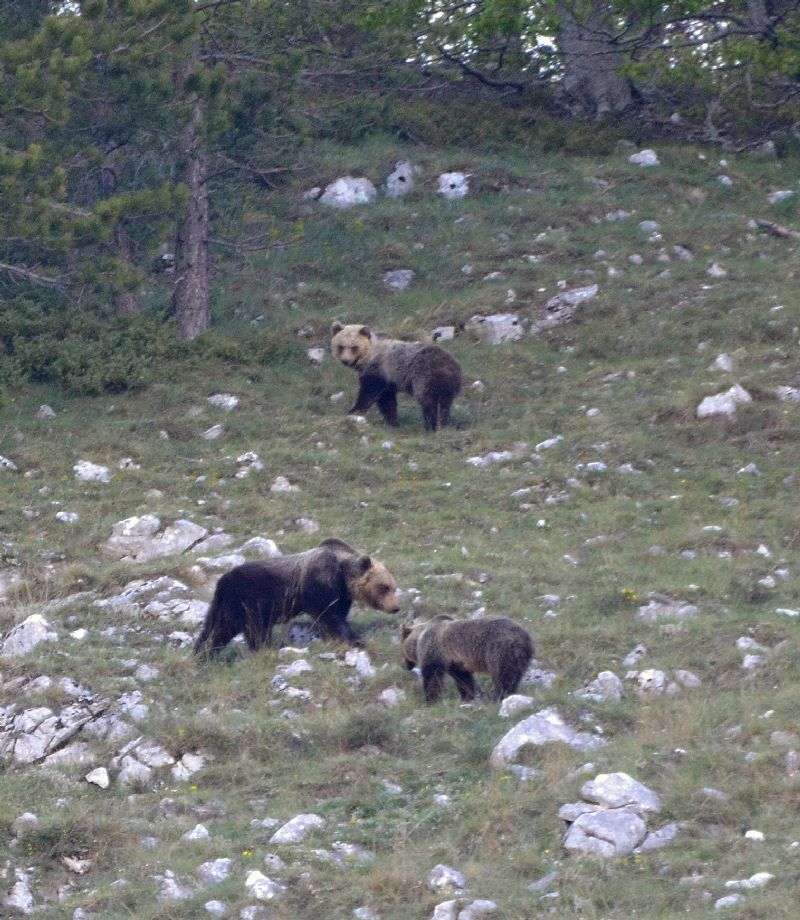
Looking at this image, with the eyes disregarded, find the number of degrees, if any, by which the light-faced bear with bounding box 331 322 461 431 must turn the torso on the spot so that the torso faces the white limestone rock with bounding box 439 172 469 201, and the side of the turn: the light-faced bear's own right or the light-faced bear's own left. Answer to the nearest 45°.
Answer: approximately 90° to the light-faced bear's own right

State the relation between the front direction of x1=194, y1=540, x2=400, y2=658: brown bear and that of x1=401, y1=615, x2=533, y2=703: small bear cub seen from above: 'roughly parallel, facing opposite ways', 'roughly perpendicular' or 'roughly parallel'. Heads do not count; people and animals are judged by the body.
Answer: roughly parallel, facing opposite ways

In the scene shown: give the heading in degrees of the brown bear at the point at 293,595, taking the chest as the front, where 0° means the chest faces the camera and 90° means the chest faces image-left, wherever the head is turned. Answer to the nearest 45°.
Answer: approximately 270°

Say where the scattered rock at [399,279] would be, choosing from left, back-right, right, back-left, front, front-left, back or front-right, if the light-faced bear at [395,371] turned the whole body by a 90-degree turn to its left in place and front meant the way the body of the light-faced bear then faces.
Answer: back

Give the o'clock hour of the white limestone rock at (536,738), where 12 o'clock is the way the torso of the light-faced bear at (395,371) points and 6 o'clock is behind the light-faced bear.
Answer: The white limestone rock is roughly at 9 o'clock from the light-faced bear.

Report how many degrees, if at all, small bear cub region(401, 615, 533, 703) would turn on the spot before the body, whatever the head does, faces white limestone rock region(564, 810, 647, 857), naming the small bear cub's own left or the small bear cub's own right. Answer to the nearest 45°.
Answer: approximately 90° to the small bear cub's own left

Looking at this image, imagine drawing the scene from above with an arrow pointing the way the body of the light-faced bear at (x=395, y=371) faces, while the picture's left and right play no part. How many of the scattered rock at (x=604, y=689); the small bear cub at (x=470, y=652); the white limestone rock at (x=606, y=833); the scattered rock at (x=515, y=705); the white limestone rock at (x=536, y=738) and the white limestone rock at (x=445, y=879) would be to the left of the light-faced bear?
6

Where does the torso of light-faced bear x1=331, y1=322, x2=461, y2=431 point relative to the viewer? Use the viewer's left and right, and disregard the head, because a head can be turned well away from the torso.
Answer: facing to the left of the viewer

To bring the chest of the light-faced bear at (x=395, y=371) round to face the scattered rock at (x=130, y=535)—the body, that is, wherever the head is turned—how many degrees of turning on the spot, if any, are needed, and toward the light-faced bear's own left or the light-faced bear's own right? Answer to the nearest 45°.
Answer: approximately 45° to the light-faced bear's own left

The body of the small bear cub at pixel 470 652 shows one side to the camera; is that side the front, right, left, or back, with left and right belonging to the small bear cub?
left

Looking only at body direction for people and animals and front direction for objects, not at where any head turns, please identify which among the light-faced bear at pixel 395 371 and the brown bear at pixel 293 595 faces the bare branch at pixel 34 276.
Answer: the light-faced bear

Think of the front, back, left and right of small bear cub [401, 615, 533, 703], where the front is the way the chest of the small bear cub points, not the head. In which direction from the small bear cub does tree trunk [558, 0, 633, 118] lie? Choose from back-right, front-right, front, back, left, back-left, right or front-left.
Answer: right

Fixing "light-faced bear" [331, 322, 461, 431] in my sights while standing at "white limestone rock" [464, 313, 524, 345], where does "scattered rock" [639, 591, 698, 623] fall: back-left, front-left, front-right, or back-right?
front-left

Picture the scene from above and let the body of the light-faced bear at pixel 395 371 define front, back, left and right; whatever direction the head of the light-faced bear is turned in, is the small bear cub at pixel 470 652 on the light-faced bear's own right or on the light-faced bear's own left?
on the light-faced bear's own left

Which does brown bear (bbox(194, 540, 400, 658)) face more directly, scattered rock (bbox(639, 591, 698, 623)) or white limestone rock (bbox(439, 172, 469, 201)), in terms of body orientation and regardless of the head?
the scattered rock

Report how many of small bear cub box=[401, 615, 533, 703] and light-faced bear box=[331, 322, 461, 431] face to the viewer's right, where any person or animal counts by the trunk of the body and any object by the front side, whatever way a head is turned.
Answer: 0

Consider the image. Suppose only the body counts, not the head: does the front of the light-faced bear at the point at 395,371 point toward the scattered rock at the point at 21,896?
no

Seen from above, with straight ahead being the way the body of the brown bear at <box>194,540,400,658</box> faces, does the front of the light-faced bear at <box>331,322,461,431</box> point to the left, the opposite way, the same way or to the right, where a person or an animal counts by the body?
the opposite way

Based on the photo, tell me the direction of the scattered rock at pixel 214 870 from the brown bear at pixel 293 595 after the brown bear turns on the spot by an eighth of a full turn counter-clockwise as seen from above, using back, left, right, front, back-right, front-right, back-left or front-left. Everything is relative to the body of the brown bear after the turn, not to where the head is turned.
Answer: back-right

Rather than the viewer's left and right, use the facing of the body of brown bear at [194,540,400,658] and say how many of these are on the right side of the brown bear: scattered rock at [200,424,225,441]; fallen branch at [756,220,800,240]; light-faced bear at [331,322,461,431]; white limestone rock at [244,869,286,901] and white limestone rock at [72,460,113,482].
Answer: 1
